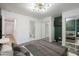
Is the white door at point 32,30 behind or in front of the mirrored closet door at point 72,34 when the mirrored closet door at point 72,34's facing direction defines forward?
in front

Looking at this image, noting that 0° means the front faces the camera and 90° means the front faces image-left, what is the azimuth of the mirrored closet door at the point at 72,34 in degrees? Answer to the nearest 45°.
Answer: approximately 45°

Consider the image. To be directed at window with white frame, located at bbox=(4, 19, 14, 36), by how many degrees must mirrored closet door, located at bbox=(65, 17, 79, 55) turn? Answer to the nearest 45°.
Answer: approximately 45° to its right
